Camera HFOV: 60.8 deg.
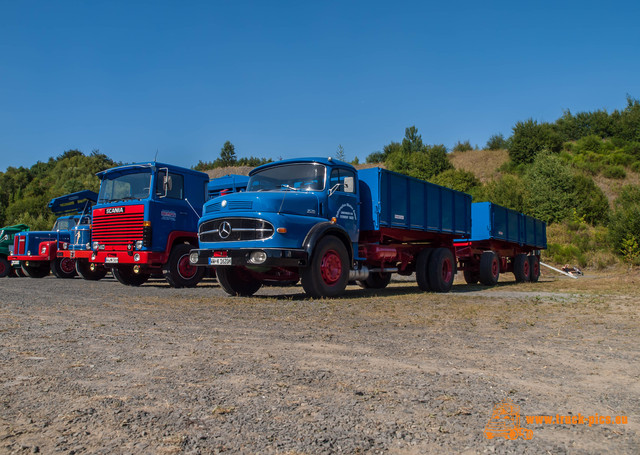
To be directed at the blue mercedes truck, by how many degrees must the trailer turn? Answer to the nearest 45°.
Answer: approximately 45° to its left

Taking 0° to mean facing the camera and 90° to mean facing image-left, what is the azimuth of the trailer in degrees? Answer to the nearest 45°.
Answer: approximately 45°

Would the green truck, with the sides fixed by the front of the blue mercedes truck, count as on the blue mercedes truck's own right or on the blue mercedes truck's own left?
on the blue mercedes truck's own right

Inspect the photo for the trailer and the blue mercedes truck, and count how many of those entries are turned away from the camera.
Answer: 0

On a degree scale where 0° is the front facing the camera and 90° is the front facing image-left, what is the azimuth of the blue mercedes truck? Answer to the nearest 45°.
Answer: approximately 45°

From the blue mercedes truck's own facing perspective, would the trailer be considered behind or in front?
behind

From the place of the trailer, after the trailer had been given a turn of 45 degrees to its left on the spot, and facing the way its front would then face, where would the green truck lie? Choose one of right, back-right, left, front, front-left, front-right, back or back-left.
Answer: right
